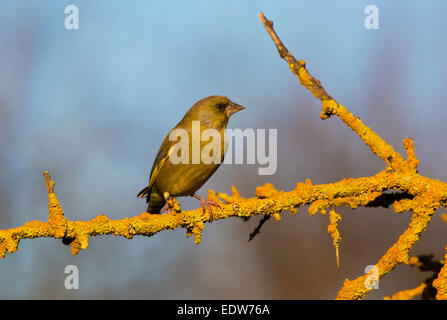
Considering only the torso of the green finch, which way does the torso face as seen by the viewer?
to the viewer's right
